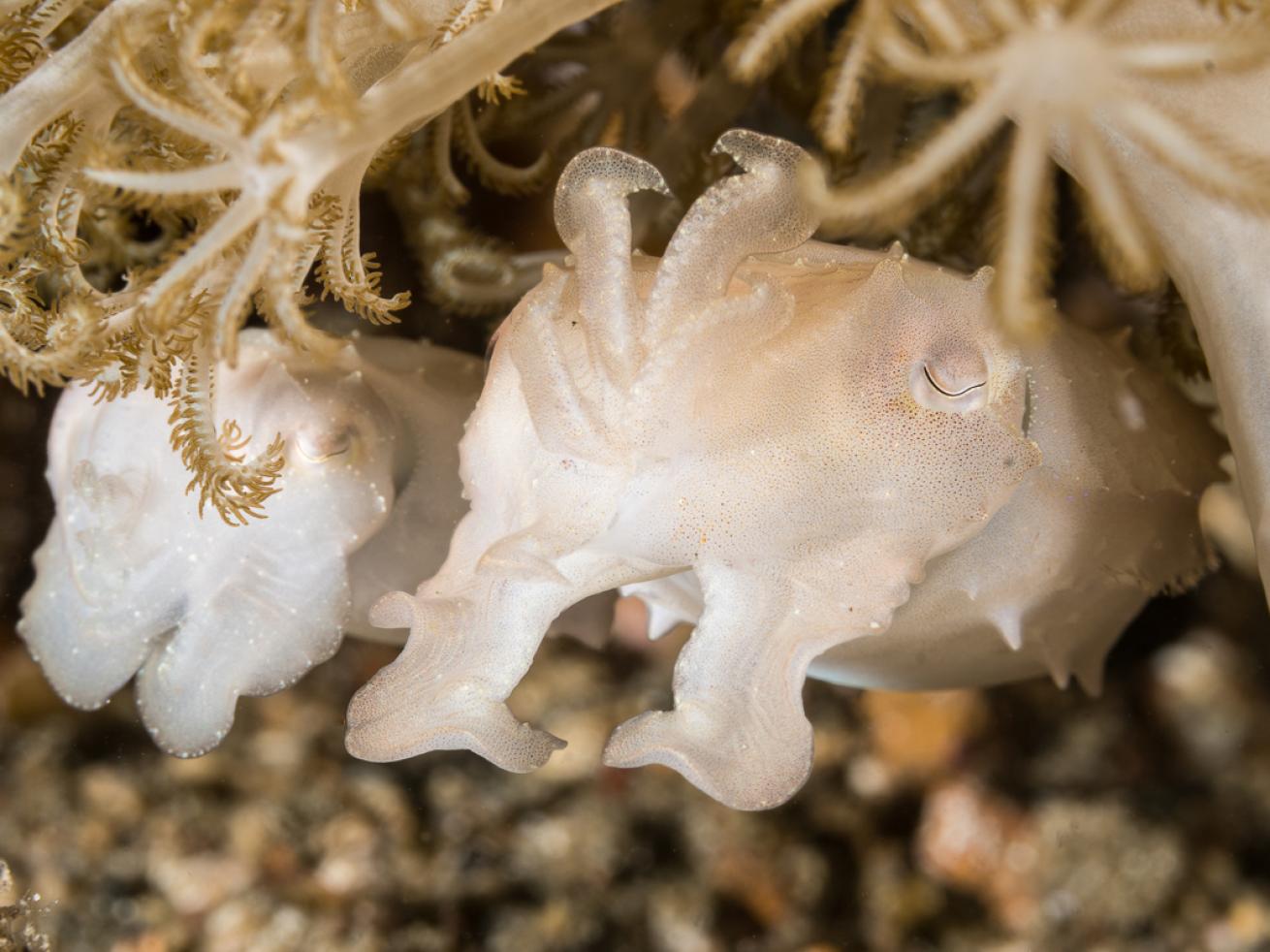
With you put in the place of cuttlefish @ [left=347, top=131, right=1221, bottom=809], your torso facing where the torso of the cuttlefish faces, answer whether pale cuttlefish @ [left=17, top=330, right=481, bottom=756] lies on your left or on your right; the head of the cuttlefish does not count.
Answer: on your right

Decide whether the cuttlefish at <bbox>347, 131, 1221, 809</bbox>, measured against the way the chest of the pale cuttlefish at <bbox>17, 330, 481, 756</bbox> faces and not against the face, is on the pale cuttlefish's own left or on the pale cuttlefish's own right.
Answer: on the pale cuttlefish's own left

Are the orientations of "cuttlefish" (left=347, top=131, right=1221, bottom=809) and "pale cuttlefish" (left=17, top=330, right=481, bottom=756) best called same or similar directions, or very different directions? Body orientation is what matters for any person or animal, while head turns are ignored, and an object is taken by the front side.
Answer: same or similar directions

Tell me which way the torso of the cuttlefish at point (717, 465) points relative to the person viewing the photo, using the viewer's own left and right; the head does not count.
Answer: facing the viewer and to the left of the viewer

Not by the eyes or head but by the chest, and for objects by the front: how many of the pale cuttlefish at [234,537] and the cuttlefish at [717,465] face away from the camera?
0
